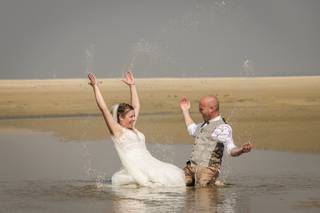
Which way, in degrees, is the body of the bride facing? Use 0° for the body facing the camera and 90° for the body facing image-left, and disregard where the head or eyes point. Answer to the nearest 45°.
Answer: approximately 315°

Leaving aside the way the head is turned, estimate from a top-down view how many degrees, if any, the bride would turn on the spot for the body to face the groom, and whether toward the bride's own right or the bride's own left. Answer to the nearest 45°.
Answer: approximately 45° to the bride's own left

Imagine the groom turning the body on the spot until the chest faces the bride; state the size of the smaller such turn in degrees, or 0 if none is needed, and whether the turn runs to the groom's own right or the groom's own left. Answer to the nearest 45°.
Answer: approximately 45° to the groom's own right

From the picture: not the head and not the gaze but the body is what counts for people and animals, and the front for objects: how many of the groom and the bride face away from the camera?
0

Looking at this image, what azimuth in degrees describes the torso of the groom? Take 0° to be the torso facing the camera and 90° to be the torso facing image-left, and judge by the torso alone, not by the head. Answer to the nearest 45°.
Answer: approximately 45°
